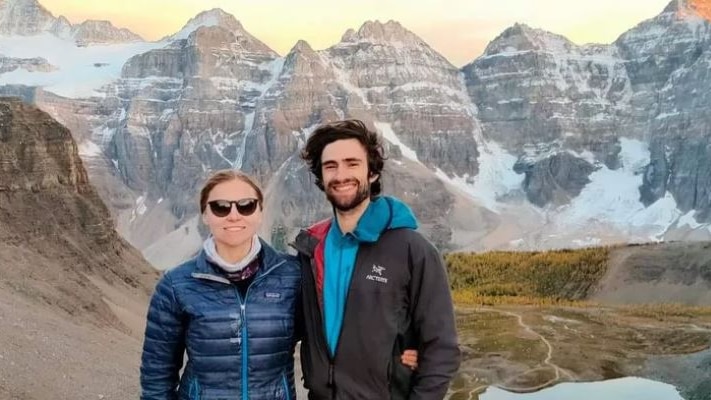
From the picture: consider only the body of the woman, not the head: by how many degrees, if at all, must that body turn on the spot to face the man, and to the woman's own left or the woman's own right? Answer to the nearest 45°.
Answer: approximately 90° to the woman's own left

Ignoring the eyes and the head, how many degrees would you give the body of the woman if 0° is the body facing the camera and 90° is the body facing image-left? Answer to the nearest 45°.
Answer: approximately 0°
